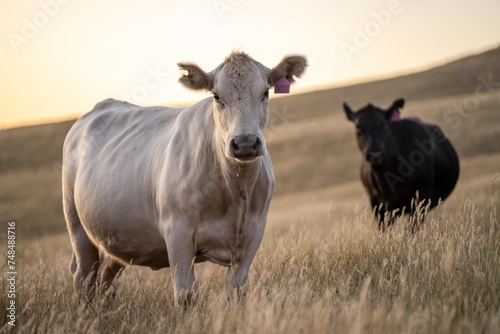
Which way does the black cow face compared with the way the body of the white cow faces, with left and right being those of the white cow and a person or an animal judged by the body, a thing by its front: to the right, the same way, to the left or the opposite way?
to the right

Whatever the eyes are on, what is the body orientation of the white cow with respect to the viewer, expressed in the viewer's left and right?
facing the viewer and to the right of the viewer

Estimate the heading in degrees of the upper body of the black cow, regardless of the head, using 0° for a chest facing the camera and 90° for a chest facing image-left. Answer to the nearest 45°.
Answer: approximately 45°

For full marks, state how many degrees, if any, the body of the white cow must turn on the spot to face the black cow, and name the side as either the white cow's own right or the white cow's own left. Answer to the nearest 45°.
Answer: approximately 90° to the white cow's own left

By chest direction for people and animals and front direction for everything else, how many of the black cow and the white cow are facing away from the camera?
0

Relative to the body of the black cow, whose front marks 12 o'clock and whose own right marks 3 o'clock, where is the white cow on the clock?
The white cow is roughly at 11 o'clock from the black cow.
